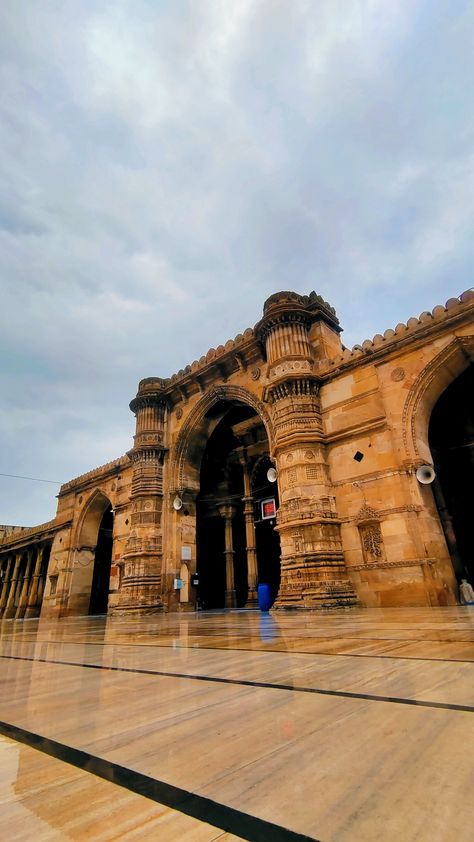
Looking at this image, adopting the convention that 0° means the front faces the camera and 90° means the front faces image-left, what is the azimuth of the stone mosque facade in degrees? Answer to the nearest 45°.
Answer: approximately 45°
